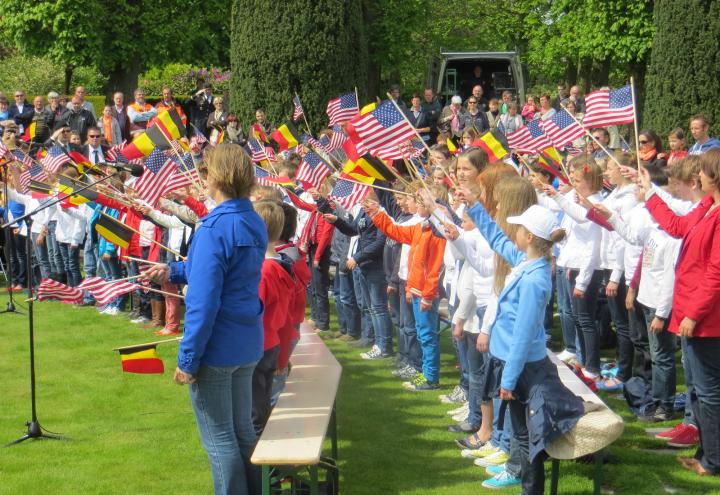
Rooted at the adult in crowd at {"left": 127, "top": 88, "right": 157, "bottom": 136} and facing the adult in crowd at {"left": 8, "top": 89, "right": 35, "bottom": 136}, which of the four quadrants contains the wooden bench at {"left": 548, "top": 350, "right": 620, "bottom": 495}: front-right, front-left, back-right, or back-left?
back-left

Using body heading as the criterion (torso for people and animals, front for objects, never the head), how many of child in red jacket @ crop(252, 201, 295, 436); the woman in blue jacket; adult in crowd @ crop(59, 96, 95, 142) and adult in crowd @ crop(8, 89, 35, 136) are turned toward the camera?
2

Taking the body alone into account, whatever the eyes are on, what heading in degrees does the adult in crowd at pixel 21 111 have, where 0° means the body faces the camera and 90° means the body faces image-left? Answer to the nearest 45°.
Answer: approximately 0°

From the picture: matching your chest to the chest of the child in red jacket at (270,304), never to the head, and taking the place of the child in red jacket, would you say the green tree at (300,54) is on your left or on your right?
on your right

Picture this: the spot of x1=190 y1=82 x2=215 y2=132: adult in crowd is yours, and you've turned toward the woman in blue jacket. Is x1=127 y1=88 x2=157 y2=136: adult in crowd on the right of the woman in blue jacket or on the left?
right

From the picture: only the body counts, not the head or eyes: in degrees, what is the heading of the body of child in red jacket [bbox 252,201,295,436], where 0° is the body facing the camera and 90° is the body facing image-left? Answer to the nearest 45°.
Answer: approximately 135°

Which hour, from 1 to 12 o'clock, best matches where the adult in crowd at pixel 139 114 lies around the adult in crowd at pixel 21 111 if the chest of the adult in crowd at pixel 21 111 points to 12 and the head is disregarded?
the adult in crowd at pixel 139 114 is roughly at 10 o'clock from the adult in crowd at pixel 21 111.

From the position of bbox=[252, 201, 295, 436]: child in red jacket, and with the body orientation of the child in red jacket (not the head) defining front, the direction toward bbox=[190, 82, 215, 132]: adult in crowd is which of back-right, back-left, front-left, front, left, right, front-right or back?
front-right

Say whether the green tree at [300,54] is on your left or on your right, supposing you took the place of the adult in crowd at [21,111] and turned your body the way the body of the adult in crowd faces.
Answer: on your left
